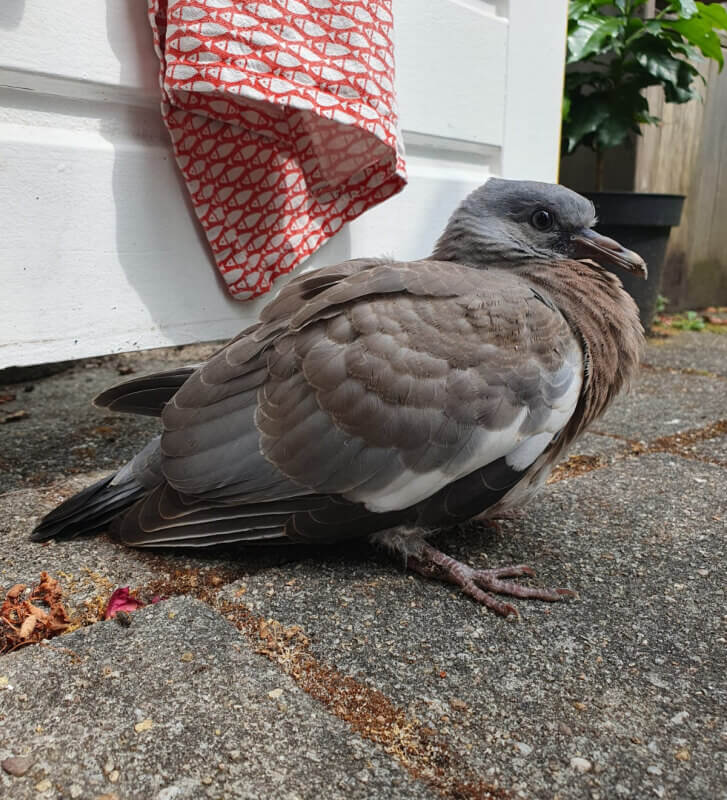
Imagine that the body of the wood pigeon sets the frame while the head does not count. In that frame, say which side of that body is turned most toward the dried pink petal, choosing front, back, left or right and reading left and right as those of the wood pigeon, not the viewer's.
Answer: back

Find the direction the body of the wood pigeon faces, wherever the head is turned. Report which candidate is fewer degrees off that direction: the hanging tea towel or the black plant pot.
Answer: the black plant pot

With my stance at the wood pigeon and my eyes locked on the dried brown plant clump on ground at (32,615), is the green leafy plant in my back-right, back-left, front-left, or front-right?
back-right

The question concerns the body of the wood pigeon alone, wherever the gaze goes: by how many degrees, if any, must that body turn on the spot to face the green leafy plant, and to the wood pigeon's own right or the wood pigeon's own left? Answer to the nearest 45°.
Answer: approximately 45° to the wood pigeon's own left

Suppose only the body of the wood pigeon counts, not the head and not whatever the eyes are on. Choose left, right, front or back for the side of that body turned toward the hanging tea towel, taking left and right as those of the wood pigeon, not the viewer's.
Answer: left

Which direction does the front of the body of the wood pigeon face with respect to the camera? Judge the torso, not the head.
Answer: to the viewer's right

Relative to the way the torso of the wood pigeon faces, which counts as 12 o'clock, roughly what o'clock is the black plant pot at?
The black plant pot is roughly at 10 o'clock from the wood pigeon.

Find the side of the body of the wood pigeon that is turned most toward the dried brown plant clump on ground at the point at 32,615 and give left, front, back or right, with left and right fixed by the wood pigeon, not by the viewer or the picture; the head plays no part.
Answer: back
